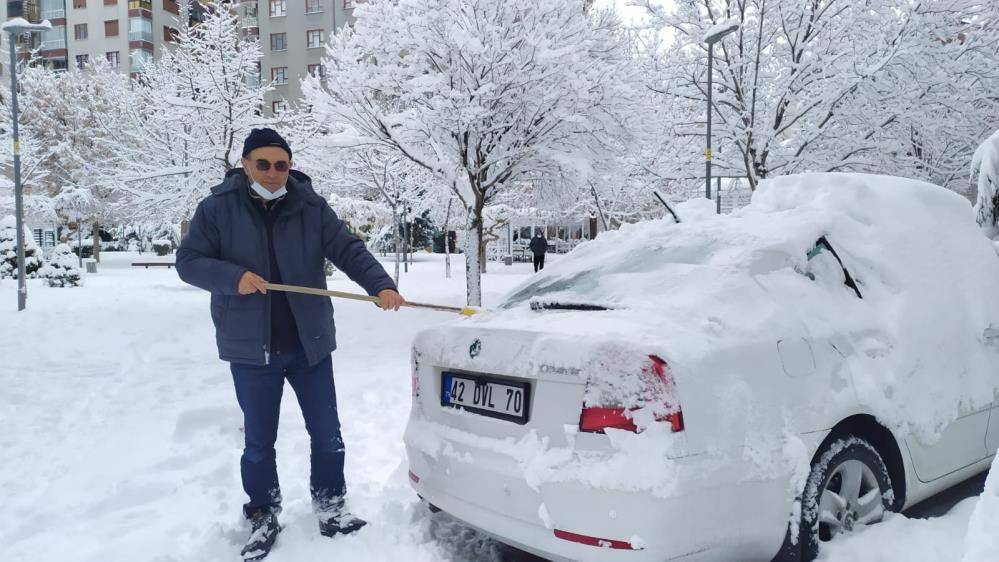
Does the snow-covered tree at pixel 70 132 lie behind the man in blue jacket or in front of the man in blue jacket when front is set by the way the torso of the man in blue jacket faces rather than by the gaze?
behind

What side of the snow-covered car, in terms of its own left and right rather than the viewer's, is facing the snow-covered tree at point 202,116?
left

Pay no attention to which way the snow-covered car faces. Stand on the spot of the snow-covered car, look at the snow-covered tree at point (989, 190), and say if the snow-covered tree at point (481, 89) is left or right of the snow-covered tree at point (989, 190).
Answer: left

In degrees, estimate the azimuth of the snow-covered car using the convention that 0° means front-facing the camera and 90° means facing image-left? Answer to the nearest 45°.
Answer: approximately 225°

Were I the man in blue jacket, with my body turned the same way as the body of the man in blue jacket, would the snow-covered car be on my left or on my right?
on my left

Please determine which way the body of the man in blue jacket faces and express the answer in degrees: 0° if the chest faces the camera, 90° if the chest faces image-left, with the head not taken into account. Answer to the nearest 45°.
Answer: approximately 0°

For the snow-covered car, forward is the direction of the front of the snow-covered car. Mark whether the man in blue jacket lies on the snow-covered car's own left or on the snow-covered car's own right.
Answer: on the snow-covered car's own left

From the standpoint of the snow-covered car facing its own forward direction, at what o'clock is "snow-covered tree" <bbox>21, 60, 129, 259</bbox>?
The snow-covered tree is roughly at 9 o'clock from the snow-covered car.

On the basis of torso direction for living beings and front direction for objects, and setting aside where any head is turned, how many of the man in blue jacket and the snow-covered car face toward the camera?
1

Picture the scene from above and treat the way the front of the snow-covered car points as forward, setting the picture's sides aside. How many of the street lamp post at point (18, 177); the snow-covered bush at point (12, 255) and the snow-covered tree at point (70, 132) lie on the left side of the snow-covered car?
3

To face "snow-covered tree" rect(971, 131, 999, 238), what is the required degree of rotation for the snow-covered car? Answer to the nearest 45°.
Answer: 0° — it already faces it
